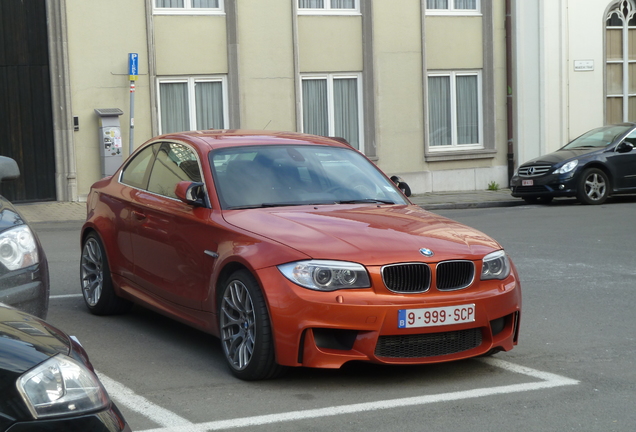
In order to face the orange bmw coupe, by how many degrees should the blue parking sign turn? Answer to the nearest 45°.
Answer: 0° — it already faces it

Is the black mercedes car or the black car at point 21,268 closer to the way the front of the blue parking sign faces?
the black car

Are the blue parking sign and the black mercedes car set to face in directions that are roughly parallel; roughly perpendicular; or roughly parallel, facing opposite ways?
roughly perpendicular

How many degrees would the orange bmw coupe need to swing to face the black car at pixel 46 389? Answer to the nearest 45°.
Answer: approximately 45° to its right

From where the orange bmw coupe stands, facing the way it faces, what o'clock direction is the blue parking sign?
The blue parking sign is roughly at 7 o'clock from the orange bmw coupe.

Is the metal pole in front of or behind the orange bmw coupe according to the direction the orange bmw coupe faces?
behind

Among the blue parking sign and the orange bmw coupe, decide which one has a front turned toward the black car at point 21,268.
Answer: the blue parking sign

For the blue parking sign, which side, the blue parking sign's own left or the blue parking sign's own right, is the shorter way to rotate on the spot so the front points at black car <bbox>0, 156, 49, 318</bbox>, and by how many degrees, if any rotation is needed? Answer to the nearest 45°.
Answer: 0° — it already faces it

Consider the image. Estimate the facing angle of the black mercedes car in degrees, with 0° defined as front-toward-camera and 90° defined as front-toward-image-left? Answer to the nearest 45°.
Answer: approximately 45°

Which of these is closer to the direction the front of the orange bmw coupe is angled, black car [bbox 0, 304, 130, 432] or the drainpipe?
the black car

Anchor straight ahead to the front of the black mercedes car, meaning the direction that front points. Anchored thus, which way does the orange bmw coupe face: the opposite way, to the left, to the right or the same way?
to the left
